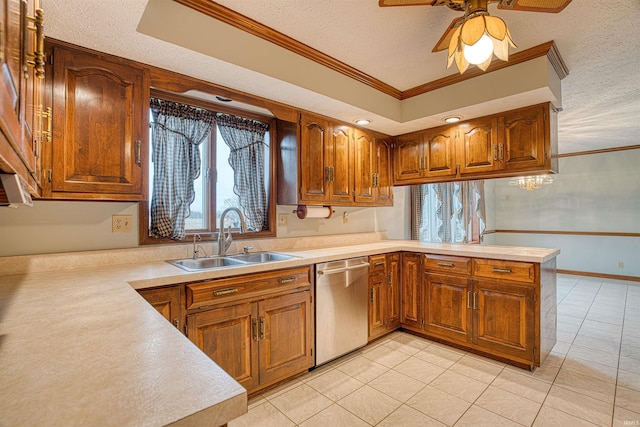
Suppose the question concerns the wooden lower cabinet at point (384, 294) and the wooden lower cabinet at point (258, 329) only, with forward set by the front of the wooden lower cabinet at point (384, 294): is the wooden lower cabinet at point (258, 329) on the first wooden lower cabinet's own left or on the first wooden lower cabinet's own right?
on the first wooden lower cabinet's own right

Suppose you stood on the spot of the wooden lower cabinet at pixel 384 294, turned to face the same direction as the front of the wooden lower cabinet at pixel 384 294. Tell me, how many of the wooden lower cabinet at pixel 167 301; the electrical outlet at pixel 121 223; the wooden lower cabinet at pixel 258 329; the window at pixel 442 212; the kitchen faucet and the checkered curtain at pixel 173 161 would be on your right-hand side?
5

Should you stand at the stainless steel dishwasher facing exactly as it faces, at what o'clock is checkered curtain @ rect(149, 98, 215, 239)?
The checkered curtain is roughly at 4 o'clock from the stainless steel dishwasher.

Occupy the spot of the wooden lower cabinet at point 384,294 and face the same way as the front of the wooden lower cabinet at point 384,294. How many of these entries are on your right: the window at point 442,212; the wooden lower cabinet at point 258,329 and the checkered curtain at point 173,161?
2

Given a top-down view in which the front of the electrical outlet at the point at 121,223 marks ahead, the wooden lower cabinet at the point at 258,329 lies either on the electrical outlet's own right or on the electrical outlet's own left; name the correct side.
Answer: on the electrical outlet's own left

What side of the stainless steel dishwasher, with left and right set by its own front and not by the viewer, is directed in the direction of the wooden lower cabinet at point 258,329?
right

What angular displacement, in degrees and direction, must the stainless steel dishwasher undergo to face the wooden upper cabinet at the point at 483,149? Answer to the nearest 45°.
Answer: approximately 45° to its left

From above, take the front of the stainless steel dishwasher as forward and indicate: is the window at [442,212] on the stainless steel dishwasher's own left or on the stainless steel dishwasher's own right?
on the stainless steel dishwasher's own left

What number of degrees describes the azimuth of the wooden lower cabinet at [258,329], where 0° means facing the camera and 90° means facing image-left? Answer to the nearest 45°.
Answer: approximately 315°
